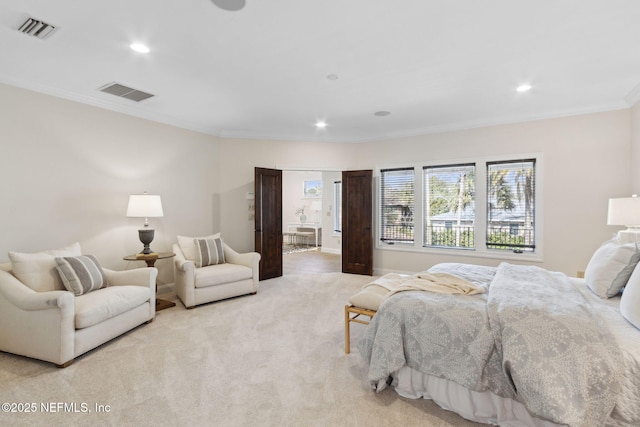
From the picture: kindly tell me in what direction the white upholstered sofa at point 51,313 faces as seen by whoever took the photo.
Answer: facing the viewer and to the right of the viewer

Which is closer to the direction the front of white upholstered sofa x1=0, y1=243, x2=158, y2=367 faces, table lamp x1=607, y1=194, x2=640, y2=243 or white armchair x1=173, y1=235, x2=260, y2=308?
the table lamp

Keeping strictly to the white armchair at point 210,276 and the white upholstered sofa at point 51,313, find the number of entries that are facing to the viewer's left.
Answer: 0

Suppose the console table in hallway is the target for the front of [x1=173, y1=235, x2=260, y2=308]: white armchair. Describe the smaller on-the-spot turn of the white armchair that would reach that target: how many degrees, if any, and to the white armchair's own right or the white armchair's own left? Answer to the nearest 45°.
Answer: approximately 90° to the white armchair's own left

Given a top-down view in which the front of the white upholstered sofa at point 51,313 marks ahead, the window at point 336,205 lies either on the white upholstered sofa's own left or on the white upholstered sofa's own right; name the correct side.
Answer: on the white upholstered sofa's own left

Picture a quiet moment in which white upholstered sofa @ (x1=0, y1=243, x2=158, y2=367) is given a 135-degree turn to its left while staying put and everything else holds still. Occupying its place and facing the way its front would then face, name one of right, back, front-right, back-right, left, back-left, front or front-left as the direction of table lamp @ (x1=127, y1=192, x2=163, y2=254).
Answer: front-right

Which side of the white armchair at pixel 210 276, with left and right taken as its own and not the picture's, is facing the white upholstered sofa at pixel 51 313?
right

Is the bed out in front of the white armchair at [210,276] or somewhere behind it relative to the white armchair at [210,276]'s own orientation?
in front

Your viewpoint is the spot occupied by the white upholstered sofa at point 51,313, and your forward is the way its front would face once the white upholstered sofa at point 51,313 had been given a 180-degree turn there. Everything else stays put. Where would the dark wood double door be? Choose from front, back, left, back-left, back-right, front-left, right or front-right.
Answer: back-right

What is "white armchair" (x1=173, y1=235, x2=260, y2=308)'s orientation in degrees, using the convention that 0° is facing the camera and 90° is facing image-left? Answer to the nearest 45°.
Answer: approximately 315°

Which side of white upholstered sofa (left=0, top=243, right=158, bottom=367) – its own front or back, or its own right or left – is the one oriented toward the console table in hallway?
left
